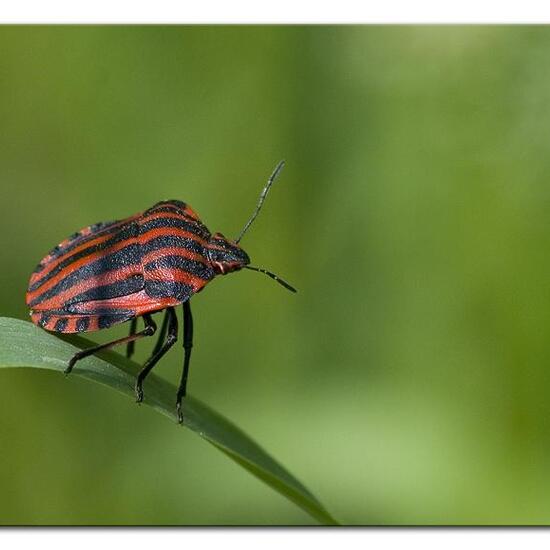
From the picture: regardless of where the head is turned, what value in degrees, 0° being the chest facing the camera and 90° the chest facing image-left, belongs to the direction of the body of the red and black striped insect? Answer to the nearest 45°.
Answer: approximately 270°
